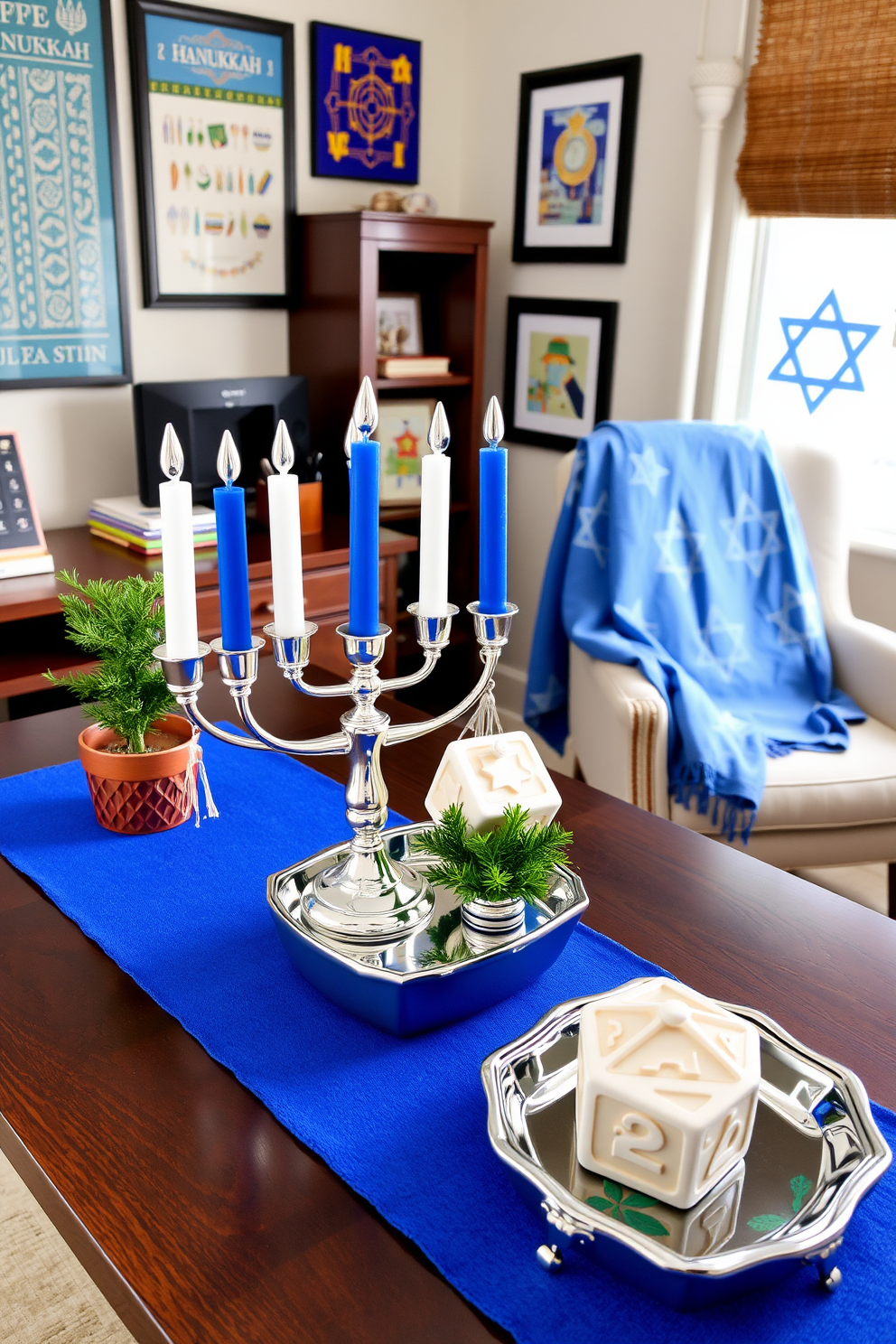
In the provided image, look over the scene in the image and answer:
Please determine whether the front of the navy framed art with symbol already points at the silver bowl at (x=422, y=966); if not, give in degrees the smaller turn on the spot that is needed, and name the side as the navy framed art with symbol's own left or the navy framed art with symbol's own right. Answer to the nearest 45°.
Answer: approximately 45° to the navy framed art with symbol's own right

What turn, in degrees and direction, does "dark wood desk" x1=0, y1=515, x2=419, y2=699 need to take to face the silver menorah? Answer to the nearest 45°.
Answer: approximately 45° to its right

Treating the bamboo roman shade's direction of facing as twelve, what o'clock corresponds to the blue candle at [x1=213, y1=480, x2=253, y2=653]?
The blue candle is roughly at 11 o'clock from the bamboo roman shade.

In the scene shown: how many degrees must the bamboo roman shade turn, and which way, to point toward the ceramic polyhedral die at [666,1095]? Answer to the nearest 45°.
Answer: approximately 45° to its left
